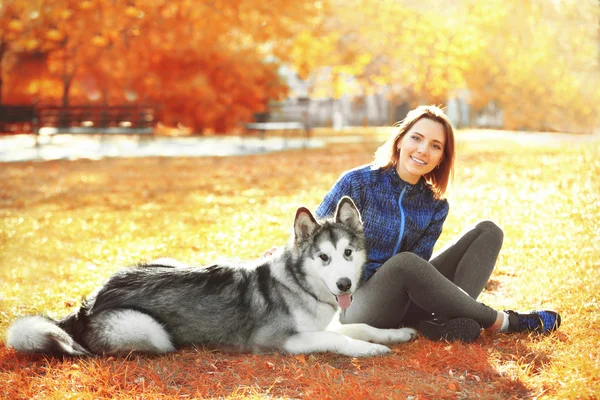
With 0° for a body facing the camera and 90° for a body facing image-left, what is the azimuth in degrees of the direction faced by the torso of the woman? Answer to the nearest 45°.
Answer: approximately 315°

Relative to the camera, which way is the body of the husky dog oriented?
to the viewer's right

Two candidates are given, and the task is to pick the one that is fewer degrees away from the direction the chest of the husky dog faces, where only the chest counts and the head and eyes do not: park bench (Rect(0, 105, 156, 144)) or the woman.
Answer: the woman

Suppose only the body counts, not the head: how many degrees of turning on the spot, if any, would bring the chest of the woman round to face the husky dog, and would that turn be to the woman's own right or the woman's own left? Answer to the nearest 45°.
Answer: approximately 90° to the woman's own right

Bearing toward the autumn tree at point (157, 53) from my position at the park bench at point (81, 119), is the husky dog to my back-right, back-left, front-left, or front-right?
back-right

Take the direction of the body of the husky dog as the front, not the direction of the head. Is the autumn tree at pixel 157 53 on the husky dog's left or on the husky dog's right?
on the husky dog's left
